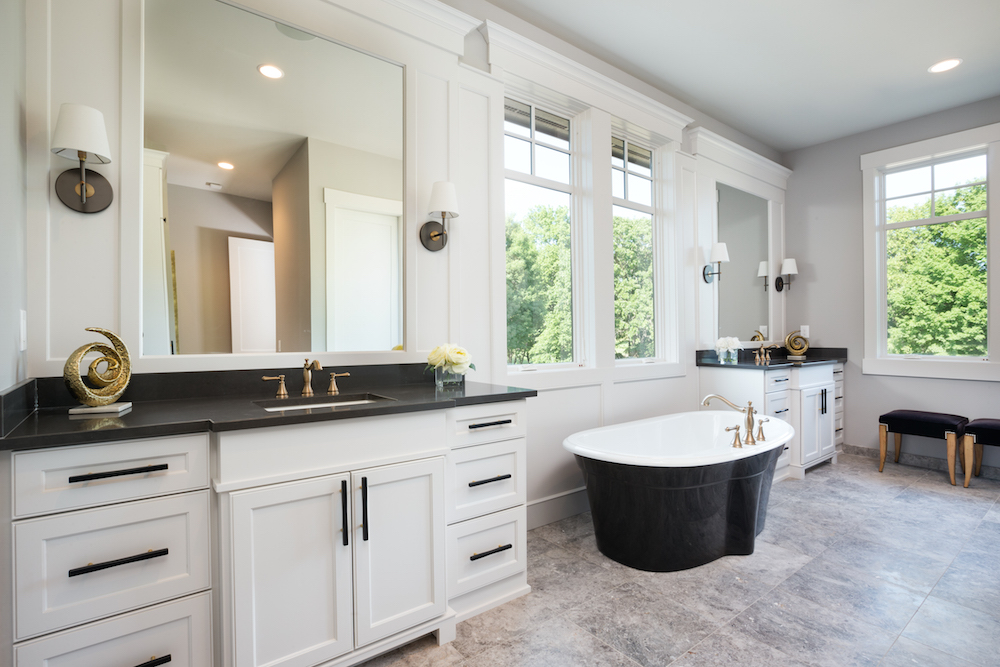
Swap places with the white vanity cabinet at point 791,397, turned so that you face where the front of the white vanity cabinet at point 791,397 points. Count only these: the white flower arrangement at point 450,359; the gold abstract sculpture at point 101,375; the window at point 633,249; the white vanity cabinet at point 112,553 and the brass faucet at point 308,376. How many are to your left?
0

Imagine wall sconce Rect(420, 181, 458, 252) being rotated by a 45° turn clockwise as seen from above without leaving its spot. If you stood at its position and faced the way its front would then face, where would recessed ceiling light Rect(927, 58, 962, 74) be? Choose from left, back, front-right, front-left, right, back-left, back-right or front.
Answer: left

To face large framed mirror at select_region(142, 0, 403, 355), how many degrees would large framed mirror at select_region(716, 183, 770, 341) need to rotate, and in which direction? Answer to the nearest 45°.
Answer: approximately 90° to its right

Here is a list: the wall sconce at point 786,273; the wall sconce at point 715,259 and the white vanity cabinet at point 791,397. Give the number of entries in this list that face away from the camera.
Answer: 0

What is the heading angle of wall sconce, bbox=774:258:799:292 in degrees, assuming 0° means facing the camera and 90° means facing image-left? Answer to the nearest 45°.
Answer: approximately 315°

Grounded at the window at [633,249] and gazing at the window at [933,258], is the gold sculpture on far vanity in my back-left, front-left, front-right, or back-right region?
front-left

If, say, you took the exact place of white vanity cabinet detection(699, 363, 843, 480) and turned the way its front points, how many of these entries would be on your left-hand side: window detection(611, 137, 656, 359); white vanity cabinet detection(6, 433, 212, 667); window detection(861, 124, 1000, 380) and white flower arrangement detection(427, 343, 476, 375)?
1

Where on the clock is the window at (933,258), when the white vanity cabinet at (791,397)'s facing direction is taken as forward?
The window is roughly at 9 o'clock from the white vanity cabinet.

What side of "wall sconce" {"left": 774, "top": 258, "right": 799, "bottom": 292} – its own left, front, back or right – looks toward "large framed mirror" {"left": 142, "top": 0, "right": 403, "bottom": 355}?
right

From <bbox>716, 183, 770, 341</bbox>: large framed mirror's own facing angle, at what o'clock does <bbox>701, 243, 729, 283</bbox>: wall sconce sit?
The wall sconce is roughly at 2 o'clock from the large framed mirror.

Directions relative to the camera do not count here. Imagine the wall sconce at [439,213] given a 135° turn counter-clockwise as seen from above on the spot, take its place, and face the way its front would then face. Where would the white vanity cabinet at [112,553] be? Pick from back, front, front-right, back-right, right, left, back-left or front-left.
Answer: back-left

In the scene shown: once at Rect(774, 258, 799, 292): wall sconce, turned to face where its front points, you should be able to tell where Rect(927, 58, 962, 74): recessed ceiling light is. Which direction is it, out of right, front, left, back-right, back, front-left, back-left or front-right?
front

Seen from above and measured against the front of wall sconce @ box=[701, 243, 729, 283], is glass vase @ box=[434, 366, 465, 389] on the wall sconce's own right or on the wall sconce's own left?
on the wall sconce's own right

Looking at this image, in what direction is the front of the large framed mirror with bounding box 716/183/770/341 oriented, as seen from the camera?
facing the viewer and to the right of the viewer

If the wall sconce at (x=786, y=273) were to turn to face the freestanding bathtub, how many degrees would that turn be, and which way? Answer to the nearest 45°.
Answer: approximately 45° to its right

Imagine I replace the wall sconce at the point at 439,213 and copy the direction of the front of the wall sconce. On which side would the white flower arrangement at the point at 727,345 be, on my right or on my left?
on my left
